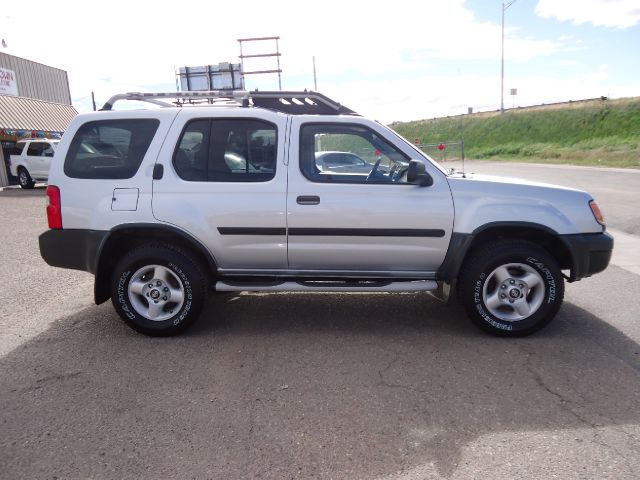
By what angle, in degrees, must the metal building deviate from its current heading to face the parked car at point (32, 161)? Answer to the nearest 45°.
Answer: approximately 45° to its right

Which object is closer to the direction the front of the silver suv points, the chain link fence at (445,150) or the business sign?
the chain link fence

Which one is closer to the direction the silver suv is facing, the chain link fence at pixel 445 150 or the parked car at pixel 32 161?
the chain link fence

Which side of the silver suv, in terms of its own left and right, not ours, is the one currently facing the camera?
right
